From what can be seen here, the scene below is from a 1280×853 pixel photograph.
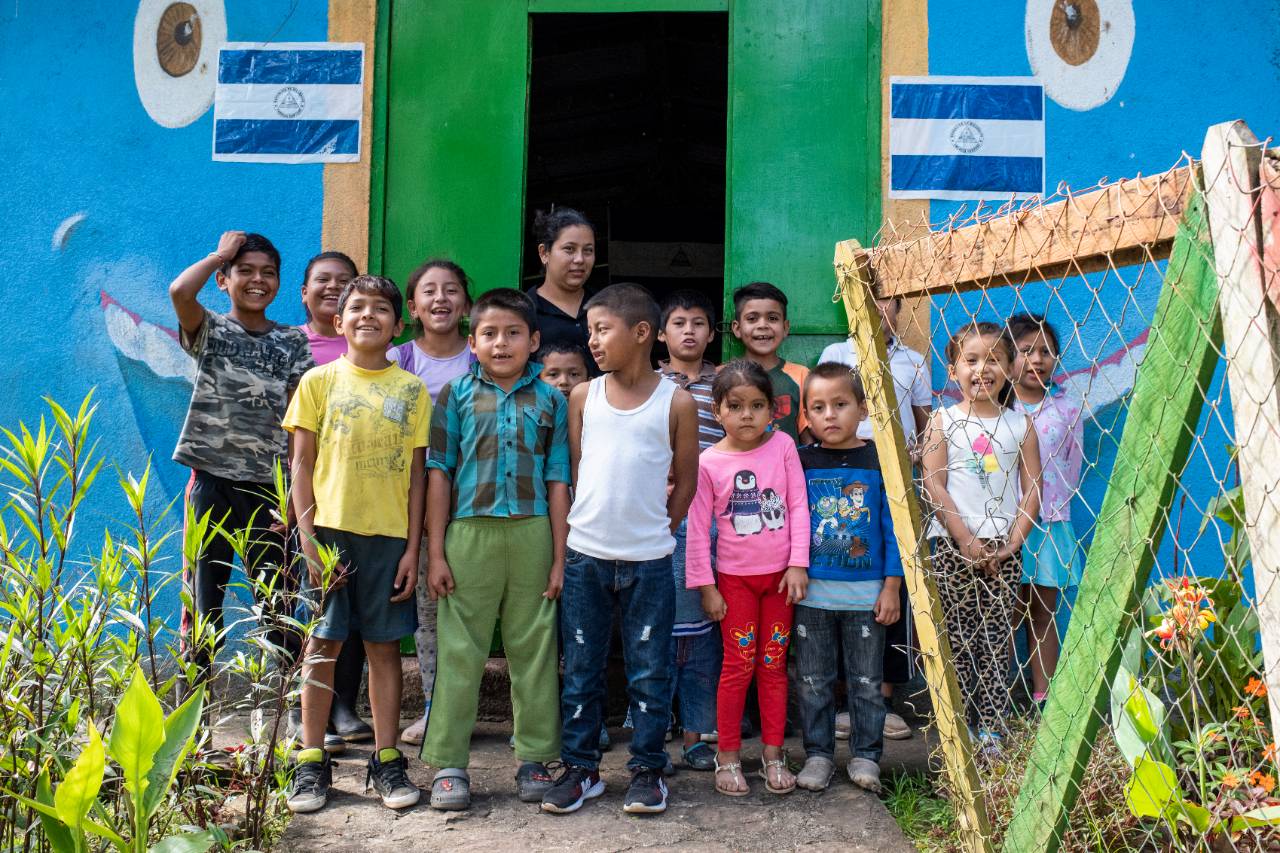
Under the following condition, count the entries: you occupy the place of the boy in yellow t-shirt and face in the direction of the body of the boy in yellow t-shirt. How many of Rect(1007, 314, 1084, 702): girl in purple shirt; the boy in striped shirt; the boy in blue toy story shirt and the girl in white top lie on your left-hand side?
4

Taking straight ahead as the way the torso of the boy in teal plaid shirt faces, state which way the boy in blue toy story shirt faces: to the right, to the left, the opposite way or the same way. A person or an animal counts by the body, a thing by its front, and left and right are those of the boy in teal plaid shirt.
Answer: the same way

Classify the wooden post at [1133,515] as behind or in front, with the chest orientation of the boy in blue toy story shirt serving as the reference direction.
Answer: in front

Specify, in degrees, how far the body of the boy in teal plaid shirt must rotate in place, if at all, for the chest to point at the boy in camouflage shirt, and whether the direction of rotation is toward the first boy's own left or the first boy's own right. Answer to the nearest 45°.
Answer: approximately 135° to the first boy's own right

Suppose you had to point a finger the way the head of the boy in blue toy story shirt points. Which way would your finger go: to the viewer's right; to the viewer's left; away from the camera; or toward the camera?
toward the camera

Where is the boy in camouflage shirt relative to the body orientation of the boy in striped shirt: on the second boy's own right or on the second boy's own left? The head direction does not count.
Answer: on the second boy's own right

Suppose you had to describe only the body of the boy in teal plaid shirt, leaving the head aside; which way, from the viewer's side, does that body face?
toward the camera

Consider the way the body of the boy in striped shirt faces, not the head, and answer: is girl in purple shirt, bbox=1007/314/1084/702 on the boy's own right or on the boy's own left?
on the boy's own left

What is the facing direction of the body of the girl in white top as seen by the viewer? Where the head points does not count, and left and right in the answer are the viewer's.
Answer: facing the viewer

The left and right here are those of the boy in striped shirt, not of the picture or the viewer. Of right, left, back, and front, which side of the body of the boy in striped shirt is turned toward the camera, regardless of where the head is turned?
front

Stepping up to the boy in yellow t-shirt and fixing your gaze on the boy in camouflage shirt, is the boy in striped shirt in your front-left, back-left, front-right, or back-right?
back-right

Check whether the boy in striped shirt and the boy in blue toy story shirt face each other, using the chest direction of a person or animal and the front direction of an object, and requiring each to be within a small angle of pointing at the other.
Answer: no
